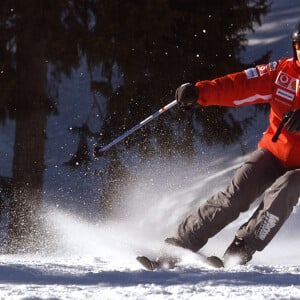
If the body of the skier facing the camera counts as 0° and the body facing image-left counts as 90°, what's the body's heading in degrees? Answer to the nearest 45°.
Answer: approximately 0°
